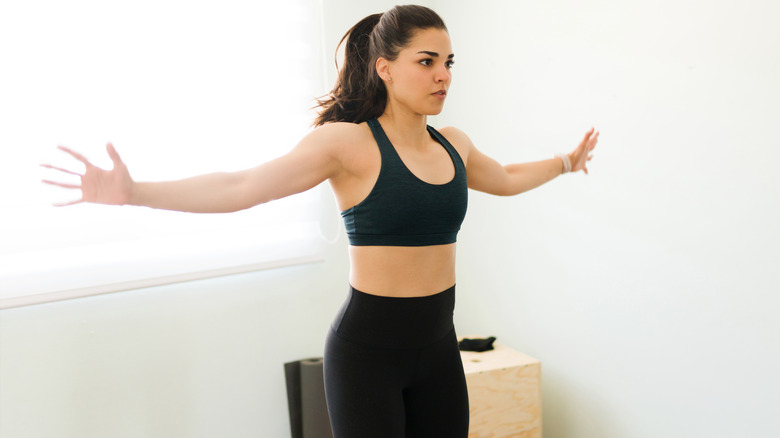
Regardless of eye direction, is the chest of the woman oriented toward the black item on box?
no

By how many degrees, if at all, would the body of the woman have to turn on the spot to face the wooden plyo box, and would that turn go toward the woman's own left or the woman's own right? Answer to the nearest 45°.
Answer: approximately 90° to the woman's own left

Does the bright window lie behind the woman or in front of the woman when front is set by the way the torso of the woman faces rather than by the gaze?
behind

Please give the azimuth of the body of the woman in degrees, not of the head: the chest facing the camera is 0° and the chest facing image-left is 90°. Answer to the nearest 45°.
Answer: approximately 315°
